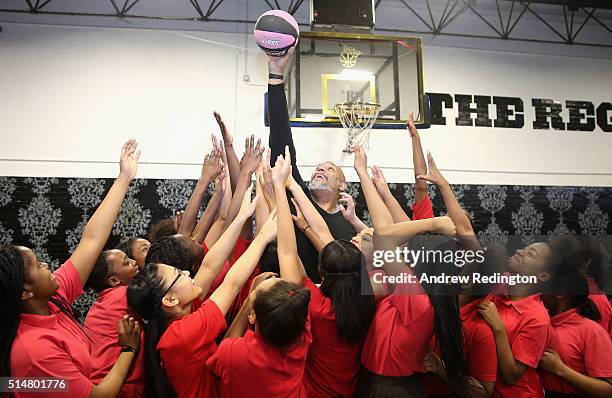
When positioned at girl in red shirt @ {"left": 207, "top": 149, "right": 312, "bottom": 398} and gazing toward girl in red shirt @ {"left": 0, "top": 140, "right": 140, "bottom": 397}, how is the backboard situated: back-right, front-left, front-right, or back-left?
back-right

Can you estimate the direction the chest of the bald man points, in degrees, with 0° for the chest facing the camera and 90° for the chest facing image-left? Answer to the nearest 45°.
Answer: approximately 45°

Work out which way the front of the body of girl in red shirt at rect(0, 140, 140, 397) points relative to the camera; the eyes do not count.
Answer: to the viewer's right

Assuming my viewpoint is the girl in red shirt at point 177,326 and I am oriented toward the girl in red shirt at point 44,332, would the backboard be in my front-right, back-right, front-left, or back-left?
back-right

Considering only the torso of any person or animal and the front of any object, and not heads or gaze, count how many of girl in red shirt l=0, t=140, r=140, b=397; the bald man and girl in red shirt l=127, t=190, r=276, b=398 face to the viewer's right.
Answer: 2

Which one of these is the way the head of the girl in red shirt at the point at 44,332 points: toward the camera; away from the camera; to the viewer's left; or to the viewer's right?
to the viewer's right

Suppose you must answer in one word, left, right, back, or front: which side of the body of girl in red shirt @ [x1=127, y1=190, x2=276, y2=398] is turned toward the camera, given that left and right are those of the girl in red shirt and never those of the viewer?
right

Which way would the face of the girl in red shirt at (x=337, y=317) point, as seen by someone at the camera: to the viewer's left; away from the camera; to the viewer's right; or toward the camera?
away from the camera

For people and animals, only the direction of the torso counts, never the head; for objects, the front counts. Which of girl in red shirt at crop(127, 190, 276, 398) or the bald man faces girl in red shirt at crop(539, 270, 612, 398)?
girl in red shirt at crop(127, 190, 276, 398)
